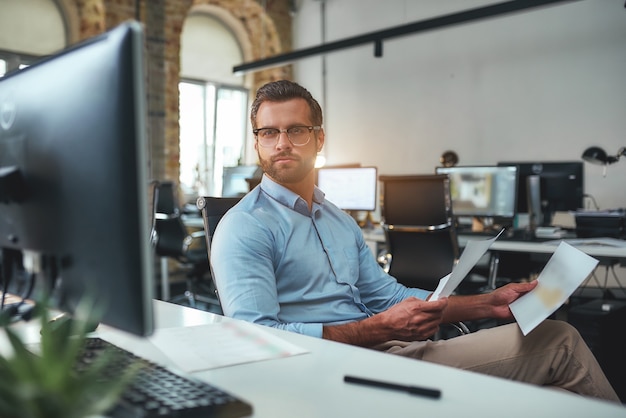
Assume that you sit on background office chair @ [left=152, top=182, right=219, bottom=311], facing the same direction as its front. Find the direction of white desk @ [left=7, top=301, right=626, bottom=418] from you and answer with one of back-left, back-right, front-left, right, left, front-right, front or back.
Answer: back-right

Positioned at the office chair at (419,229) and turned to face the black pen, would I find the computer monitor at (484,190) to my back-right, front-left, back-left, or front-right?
back-left

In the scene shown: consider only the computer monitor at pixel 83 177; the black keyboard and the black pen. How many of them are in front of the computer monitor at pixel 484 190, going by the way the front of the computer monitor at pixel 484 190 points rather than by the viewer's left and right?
3

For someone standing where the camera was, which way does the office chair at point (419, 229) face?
facing away from the viewer

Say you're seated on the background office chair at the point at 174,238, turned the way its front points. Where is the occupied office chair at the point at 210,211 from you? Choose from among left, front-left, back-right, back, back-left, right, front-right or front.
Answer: back-right

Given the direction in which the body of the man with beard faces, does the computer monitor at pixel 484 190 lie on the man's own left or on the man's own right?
on the man's own left

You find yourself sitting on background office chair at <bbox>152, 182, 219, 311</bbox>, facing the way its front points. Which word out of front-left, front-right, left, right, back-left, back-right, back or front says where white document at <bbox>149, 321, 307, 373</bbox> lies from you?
back-right

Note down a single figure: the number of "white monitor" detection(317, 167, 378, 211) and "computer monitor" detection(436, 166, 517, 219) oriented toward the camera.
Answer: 2

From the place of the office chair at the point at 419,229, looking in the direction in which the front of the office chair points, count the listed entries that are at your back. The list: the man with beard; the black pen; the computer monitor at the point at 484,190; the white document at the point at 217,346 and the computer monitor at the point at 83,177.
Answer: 4

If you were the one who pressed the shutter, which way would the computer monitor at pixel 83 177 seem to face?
facing away from the viewer and to the right of the viewer

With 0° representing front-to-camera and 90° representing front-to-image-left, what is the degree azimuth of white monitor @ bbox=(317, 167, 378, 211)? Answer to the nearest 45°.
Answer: approximately 0°

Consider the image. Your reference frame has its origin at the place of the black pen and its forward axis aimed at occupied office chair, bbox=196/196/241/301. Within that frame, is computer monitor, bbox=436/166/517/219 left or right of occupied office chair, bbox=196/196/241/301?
right
